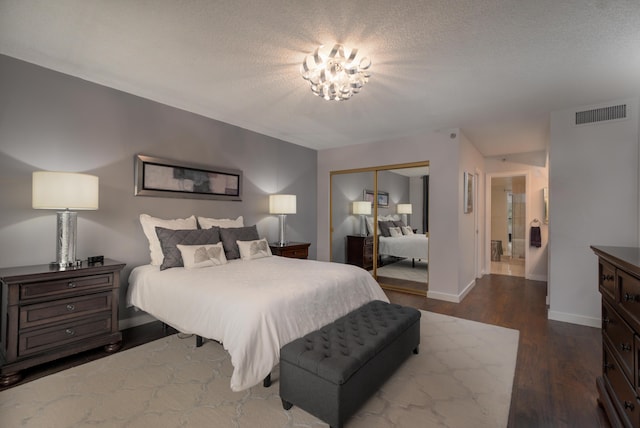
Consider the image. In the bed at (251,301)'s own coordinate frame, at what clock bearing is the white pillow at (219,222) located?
The white pillow is roughly at 7 o'clock from the bed.

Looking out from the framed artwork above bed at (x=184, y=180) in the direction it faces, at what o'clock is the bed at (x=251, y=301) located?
The bed is roughly at 1 o'clock from the framed artwork above bed.

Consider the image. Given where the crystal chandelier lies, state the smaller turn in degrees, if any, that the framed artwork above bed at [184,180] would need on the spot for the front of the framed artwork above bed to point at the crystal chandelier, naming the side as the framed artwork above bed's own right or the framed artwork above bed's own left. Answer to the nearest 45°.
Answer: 0° — it already faces it

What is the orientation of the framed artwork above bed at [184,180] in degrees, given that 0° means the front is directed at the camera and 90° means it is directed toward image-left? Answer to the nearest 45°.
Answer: approximately 315°

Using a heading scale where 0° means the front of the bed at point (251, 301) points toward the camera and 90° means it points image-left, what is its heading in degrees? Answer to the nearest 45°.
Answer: approximately 315°

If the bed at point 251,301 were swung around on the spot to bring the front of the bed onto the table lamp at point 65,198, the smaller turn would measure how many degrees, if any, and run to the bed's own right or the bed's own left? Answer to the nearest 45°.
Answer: approximately 135° to the bed's own right

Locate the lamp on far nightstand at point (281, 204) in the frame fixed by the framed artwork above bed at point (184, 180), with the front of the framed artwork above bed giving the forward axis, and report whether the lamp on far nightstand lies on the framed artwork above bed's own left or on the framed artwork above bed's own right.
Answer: on the framed artwork above bed's own left

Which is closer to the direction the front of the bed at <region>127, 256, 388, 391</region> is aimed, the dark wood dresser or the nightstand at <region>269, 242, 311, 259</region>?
the dark wood dresser

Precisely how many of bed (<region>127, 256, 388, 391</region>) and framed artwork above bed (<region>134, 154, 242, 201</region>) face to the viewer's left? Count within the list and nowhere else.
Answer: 0

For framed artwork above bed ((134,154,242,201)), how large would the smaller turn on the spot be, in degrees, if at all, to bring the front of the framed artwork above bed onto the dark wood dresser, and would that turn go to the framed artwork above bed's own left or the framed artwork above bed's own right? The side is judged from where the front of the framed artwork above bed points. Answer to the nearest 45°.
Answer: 0° — it already faces it
